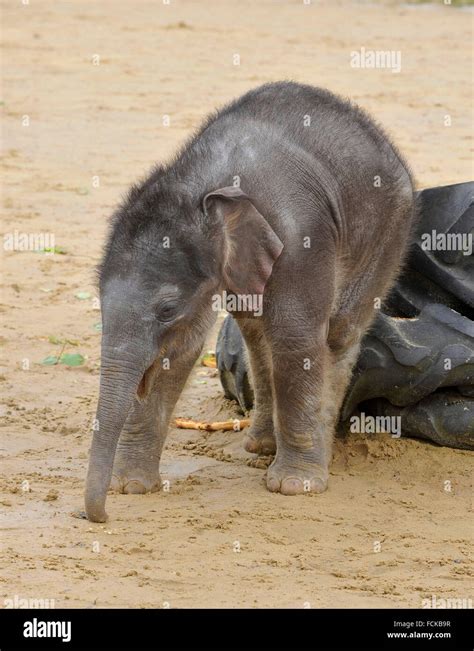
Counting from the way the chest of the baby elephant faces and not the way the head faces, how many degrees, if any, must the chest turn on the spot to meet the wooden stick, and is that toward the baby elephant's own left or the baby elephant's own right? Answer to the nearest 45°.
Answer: approximately 135° to the baby elephant's own right

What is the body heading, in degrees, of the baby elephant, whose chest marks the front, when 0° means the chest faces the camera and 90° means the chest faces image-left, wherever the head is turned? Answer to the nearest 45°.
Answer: approximately 45°
